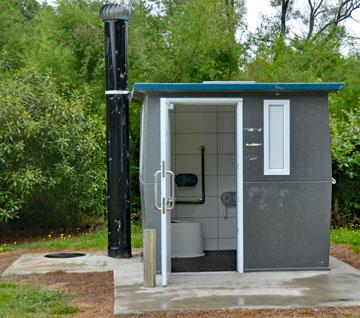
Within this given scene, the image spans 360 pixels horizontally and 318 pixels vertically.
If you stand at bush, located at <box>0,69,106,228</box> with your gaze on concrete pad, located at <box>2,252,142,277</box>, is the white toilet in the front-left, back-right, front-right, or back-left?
front-left

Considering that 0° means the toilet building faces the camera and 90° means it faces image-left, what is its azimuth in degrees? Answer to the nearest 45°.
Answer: approximately 0°

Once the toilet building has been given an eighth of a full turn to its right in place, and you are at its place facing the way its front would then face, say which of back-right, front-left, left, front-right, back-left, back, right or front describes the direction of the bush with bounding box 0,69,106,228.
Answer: right

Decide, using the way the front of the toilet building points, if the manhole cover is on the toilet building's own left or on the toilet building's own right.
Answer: on the toilet building's own right

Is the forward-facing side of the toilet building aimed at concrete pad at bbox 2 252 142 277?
no
